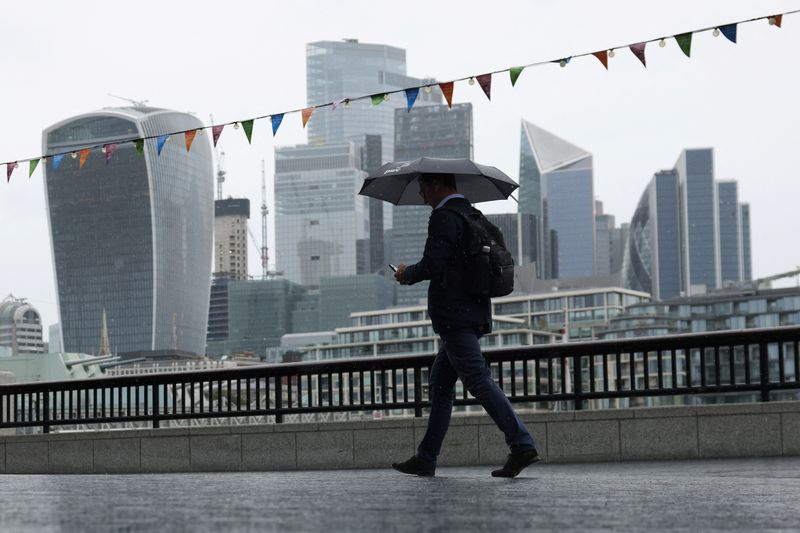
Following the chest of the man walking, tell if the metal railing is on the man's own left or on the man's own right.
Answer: on the man's own right

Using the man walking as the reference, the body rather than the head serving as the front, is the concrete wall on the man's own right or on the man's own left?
on the man's own right

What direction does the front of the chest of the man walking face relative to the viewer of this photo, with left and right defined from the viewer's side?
facing to the left of the viewer

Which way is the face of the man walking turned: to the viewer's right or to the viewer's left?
to the viewer's left
